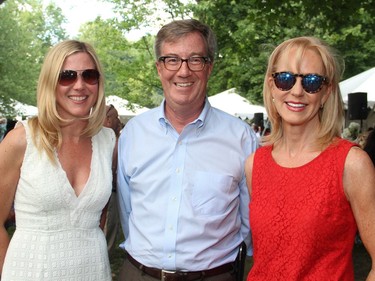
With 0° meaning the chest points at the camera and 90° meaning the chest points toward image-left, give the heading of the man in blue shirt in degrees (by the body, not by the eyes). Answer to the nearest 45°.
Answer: approximately 0°

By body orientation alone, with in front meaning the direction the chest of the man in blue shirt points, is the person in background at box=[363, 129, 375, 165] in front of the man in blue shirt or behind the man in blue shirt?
behind

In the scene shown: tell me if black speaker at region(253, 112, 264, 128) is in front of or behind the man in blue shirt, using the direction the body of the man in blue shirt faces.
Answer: behind

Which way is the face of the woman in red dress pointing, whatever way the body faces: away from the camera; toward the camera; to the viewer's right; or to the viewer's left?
toward the camera

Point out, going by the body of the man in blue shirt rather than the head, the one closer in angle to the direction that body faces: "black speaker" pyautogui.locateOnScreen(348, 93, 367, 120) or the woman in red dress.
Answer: the woman in red dress

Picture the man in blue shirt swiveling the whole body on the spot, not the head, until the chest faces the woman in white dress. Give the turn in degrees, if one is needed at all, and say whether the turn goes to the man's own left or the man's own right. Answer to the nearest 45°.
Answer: approximately 90° to the man's own right

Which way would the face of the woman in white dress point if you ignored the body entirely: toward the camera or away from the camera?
toward the camera

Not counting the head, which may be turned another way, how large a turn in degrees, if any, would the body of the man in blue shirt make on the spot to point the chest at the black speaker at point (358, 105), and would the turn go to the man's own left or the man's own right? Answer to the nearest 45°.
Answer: approximately 135° to the man's own left

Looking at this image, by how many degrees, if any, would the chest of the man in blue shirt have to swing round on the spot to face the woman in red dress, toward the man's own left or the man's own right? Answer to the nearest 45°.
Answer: approximately 45° to the man's own left

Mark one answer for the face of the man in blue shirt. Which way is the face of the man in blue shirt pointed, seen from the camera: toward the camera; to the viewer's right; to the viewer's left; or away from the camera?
toward the camera

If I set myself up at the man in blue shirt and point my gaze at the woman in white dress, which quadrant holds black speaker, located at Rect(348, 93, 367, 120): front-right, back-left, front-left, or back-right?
back-right
